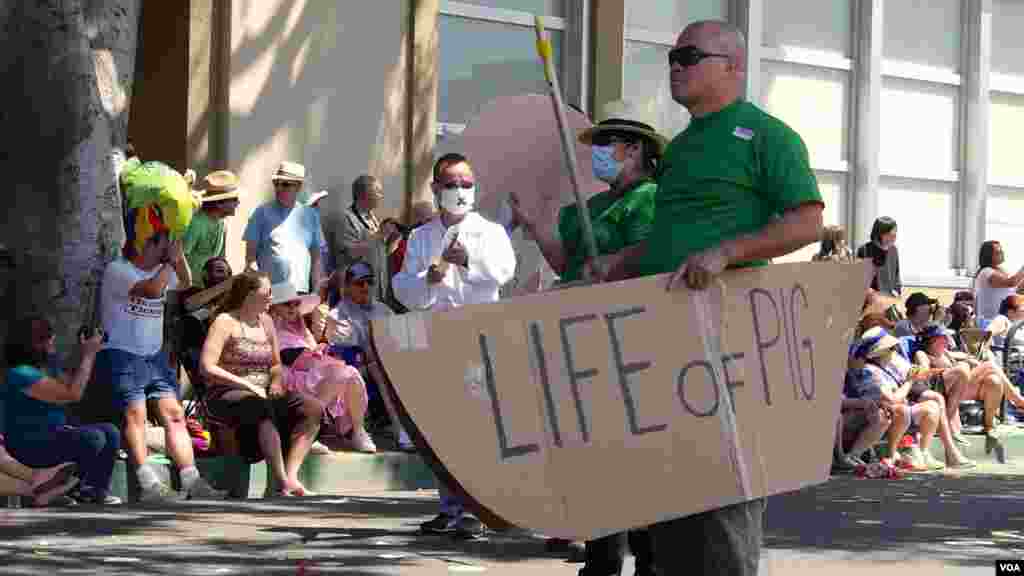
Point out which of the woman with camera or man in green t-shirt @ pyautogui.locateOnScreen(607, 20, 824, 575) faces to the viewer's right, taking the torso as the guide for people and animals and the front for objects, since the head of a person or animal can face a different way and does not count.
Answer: the woman with camera

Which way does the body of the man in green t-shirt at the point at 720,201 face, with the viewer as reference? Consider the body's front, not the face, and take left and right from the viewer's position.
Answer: facing the viewer and to the left of the viewer

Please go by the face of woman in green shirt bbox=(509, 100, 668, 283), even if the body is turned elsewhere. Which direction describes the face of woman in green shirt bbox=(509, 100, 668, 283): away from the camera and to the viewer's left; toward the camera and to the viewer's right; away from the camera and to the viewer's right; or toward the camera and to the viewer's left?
toward the camera and to the viewer's left

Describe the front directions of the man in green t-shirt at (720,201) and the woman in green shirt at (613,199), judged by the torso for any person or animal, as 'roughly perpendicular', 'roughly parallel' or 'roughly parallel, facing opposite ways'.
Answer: roughly parallel

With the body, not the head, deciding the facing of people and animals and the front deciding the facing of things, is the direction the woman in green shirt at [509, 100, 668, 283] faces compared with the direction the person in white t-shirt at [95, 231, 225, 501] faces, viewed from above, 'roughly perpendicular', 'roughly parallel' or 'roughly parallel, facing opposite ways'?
roughly perpendicular

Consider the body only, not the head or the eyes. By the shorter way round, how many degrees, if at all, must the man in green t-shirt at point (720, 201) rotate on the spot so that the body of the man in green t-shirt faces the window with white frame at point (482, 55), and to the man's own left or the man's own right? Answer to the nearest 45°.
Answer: approximately 135° to the man's own right

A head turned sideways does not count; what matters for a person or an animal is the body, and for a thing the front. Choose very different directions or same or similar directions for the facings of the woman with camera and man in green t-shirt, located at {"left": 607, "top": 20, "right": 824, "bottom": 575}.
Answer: very different directions

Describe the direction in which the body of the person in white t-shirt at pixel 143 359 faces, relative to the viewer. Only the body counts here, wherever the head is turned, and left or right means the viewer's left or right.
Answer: facing the viewer and to the right of the viewer
